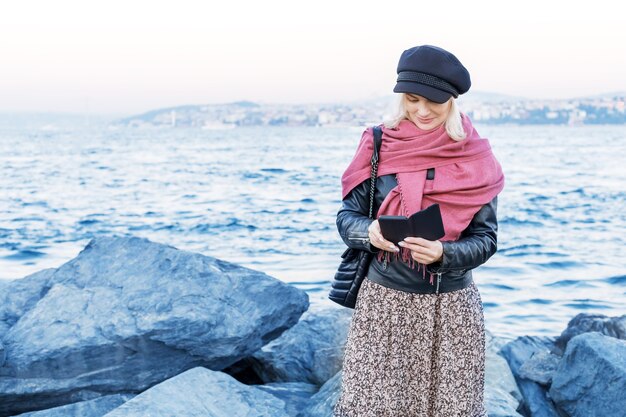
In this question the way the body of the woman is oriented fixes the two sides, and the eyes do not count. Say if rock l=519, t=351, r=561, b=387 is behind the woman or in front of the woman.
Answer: behind

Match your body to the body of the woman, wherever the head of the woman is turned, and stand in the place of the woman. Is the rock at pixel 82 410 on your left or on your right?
on your right

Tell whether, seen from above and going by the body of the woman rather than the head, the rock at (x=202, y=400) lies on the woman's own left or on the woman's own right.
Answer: on the woman's own right

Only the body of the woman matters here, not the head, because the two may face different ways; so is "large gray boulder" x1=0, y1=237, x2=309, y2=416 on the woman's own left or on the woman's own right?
on the woman's own right

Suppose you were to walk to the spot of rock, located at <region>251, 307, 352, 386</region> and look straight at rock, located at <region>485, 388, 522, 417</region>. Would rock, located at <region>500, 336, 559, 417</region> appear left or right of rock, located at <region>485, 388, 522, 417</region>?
left

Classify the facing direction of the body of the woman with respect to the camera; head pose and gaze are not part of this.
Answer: toward the camera

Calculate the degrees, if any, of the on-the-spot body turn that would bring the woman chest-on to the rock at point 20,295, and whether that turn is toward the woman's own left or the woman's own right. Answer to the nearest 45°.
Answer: approximately 135° to the woman's own right
